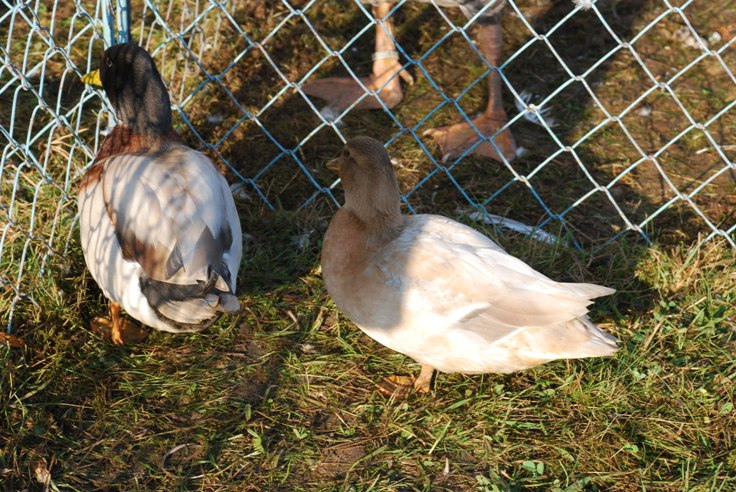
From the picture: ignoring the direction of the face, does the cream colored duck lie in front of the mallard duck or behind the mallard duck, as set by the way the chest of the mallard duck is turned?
behind

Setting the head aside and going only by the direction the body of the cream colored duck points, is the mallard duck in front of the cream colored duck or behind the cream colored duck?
in front

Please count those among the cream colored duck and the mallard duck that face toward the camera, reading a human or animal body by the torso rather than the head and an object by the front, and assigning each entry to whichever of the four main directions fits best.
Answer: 0

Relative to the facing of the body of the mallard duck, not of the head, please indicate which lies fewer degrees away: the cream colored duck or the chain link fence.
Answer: the chain link fence

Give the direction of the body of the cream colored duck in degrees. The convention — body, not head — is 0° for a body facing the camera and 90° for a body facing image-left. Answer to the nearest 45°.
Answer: approximately 90°

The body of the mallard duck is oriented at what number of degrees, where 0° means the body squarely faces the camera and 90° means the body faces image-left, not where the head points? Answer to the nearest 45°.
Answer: approximately 135°
